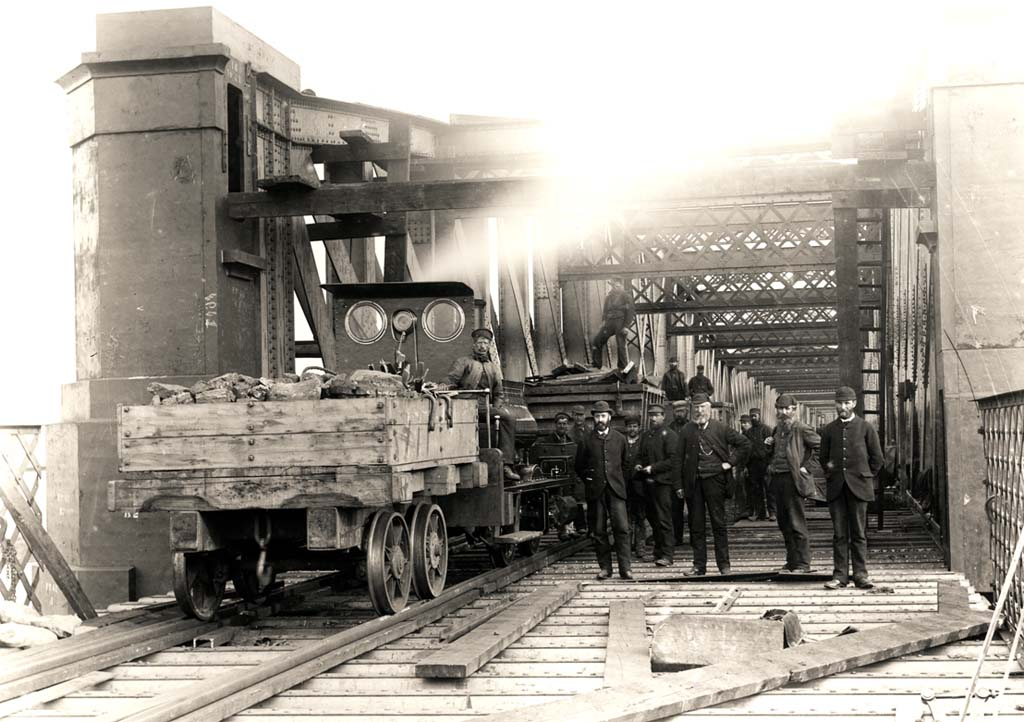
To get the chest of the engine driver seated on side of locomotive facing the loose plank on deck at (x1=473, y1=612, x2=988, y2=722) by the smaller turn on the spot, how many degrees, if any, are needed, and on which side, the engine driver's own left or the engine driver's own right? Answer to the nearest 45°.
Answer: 0° — they already face it

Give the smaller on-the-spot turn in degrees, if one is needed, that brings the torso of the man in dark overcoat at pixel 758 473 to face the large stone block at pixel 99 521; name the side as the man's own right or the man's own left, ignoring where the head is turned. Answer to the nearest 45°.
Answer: approximately 45° to the man's own right

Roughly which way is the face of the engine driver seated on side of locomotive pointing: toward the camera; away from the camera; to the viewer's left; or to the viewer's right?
toward the camera

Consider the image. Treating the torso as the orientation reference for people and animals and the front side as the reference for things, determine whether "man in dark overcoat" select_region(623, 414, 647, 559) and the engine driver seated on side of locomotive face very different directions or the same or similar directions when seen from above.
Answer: same or similar directions

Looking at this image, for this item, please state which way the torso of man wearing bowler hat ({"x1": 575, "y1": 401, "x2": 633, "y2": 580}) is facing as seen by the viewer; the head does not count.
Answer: toward the camera

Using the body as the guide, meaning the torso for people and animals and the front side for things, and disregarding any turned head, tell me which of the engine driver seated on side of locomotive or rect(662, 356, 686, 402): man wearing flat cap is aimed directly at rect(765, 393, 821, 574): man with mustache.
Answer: the man wearing flat cap

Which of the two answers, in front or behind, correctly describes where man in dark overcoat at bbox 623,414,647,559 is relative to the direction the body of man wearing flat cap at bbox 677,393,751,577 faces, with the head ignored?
behind

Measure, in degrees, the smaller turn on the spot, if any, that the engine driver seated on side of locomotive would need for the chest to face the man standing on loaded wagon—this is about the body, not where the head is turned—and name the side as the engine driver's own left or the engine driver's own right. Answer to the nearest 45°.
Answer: approximately 180°

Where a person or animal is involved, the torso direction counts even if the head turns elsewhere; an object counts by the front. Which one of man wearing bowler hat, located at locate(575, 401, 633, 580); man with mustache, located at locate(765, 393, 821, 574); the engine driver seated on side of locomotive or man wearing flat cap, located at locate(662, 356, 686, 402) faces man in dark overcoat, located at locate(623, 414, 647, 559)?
man wearing flat cap, located at locate(662, 356, 686, 402)

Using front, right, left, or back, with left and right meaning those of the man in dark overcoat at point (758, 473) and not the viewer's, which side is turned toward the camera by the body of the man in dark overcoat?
front

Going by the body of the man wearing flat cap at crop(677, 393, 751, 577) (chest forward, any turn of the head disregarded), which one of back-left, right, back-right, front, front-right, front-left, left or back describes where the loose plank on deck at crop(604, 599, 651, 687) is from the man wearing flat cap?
front

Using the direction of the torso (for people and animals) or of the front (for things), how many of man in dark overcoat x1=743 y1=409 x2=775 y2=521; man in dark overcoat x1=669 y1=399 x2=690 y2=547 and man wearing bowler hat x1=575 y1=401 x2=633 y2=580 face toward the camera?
3

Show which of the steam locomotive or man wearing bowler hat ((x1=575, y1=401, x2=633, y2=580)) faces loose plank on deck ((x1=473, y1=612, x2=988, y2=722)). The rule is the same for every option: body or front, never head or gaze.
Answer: the man wearing bowler hat

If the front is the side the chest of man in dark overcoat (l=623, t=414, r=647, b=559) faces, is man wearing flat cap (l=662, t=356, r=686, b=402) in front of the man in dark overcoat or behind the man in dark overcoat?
behind

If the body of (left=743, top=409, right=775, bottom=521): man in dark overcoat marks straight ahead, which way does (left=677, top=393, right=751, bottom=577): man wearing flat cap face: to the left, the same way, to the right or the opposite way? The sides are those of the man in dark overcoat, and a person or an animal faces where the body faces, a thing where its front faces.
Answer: the same way

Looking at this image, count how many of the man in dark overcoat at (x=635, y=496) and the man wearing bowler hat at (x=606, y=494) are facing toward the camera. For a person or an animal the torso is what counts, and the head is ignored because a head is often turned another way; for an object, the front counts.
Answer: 2

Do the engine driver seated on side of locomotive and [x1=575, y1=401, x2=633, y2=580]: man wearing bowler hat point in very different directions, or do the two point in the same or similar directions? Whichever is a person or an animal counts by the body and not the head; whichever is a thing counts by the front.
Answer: same or similar directions

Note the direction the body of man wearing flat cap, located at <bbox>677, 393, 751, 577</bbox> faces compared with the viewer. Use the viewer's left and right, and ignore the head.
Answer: facing the viewer
